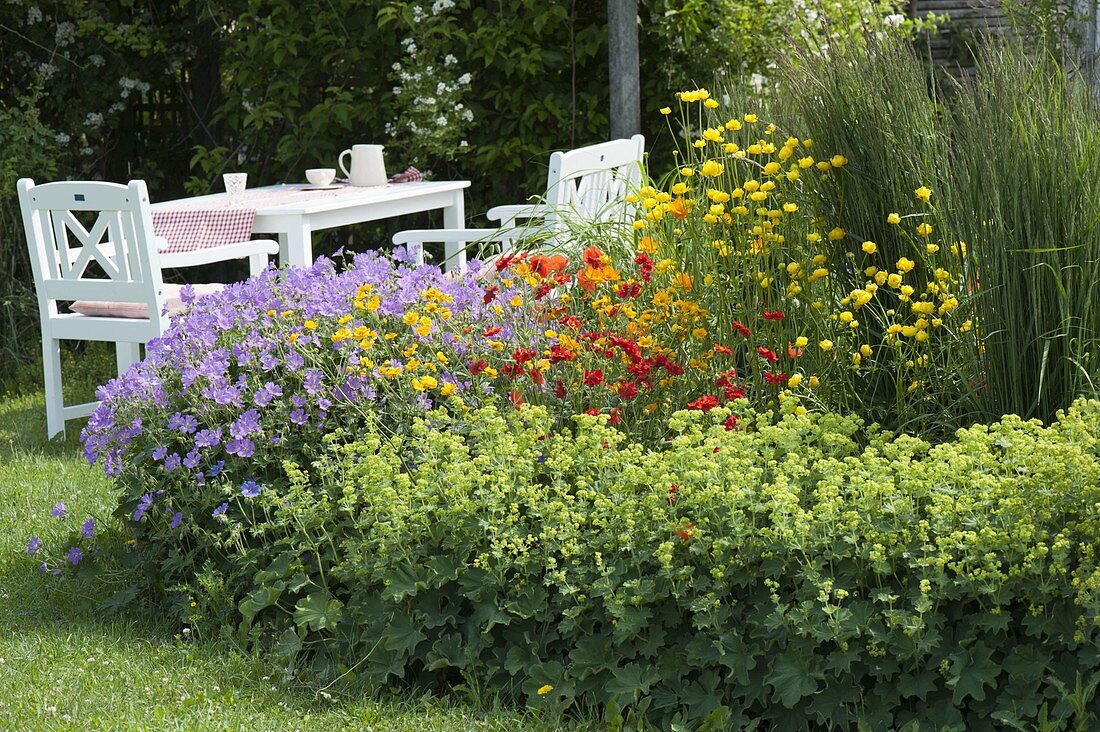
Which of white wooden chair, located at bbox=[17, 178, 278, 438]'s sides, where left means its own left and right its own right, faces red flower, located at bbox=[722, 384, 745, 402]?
right

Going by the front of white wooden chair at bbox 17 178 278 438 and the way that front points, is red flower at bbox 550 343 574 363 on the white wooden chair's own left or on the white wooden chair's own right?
on the white wooden chair's own right

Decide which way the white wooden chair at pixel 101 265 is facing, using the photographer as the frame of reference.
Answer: facing away from the viewer and to the right of the viewer

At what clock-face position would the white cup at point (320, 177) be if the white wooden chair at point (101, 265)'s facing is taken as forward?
The white cup is roughly at 12 o'clock from the white wooden chair.

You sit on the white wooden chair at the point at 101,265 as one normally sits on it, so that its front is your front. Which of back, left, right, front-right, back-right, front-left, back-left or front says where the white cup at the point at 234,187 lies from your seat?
front

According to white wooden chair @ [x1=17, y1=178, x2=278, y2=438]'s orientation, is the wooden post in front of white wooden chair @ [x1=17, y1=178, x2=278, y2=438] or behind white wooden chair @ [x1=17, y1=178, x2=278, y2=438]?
in front

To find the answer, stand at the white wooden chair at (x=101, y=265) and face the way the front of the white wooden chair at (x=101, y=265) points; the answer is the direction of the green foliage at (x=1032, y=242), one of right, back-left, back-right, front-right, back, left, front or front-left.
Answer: right
